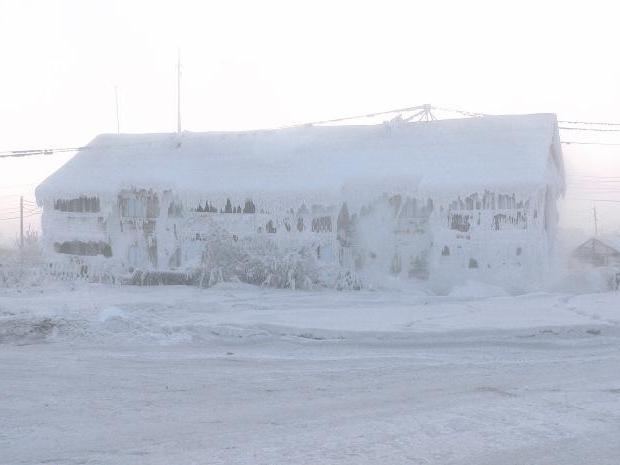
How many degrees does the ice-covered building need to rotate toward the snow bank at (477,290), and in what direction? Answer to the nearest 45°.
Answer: approximately 45° to its left

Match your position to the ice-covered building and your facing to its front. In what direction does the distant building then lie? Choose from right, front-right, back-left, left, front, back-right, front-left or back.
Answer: back-left

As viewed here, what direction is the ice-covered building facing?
toward the camera
